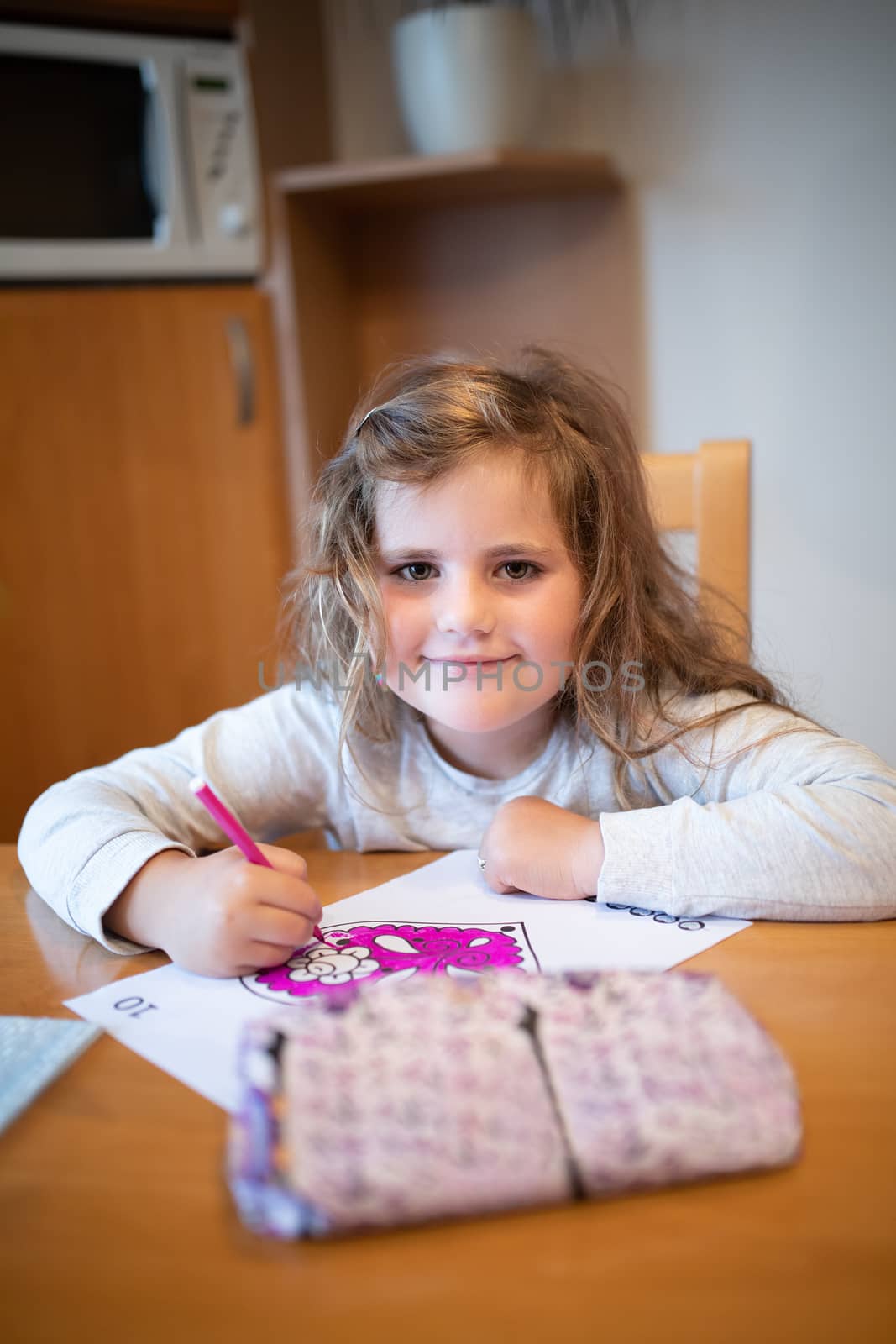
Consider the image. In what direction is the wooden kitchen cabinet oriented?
toward the camera

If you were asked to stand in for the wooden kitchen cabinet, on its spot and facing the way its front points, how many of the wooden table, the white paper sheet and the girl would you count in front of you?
3

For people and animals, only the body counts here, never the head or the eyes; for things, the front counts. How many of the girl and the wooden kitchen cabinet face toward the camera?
2

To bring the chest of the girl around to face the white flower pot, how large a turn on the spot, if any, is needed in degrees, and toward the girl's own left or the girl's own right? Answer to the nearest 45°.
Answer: approximately 180°

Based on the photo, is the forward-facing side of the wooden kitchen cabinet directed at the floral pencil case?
yes

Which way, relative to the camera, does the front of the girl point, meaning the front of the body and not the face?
toward the camera

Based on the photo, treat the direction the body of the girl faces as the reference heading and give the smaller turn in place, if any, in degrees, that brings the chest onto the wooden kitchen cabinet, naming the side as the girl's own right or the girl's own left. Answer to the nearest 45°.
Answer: approximately 135° to the girl's own right

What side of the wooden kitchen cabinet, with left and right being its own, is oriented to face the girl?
front

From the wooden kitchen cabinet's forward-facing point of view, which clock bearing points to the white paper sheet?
The white paper sheet is roughly at 12 o'clock from the wooden kitchen cabinet.
